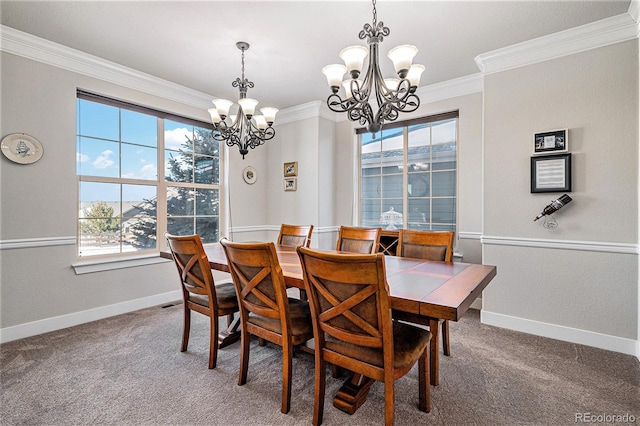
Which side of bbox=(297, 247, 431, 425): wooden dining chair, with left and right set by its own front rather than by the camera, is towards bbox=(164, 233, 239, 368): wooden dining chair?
left

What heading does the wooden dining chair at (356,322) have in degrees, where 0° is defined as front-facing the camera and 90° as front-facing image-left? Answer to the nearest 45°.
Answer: approximately 225°

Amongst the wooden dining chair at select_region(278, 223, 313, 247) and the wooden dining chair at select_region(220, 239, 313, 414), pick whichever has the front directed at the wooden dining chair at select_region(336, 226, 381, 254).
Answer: the wooden dining chair at select_region(220, 239, 313, 414)

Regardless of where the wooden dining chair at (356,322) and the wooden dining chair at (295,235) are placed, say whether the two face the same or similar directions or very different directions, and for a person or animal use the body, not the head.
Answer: very different directions

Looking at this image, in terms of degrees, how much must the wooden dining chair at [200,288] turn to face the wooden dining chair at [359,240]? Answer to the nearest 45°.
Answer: approximately 45° to its right
